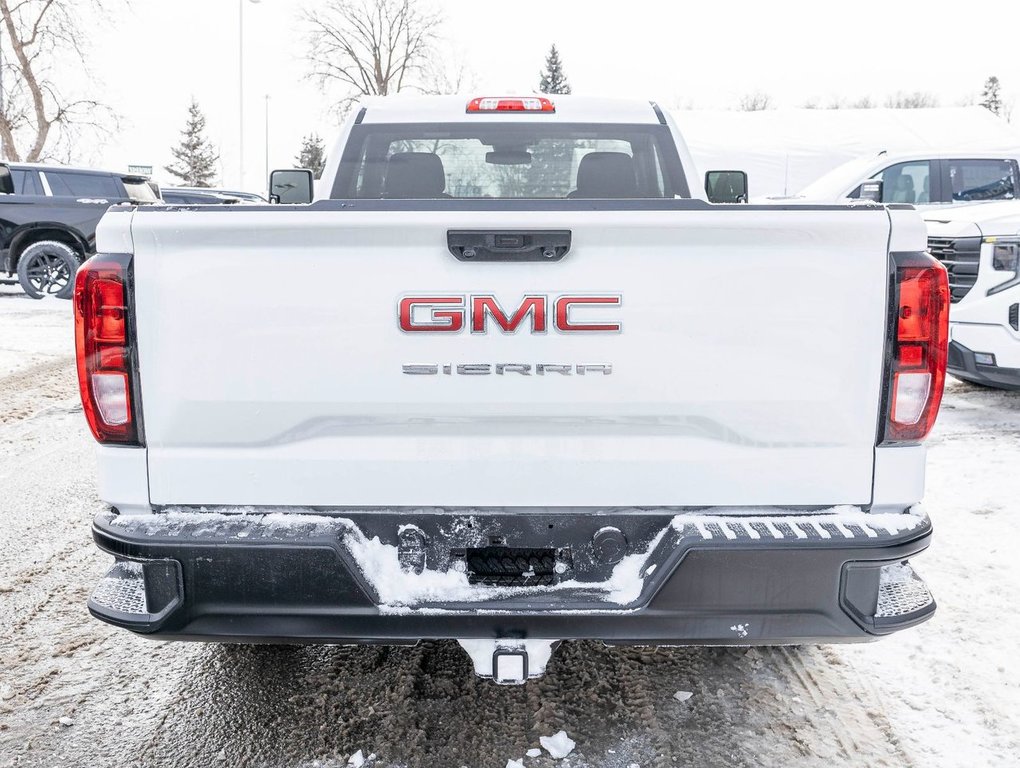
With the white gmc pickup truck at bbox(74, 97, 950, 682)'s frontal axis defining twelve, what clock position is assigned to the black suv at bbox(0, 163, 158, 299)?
The black suv is roughly at 11 o'clock from the white gmc pickup truck.

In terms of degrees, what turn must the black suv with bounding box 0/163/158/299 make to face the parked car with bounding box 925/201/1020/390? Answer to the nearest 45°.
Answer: approximately 180°

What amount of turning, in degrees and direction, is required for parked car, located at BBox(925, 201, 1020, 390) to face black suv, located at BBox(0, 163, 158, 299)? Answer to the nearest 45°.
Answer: approximately 45° to its right

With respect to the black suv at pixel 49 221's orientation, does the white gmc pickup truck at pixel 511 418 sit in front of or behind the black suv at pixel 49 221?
behind

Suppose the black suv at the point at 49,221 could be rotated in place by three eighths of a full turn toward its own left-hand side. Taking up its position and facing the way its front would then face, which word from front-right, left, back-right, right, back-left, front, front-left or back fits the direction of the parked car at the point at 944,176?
front-left

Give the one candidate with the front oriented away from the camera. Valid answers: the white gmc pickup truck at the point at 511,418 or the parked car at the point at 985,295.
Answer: the white gmc pickup truck

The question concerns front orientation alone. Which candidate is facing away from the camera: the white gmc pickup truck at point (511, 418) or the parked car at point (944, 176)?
the white gmc pickup truck

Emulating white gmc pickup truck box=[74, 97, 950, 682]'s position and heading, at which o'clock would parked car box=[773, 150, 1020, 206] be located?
The parked car is roughly at 1 o'clock from the white gmc pickup truck.

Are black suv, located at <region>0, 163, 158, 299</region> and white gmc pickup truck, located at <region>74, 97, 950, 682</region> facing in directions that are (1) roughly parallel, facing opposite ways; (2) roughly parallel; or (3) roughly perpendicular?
roughly perpendicular

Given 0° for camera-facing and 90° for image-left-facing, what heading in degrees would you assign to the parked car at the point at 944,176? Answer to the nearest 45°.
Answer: approximately 45°

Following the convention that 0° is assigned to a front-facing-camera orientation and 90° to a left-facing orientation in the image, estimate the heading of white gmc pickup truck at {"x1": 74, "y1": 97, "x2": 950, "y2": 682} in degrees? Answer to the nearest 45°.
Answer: approximately 180°
